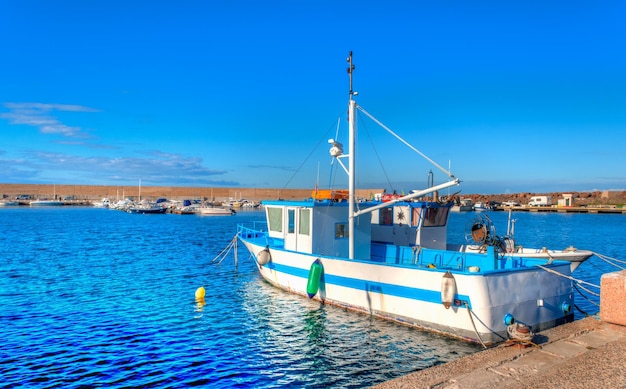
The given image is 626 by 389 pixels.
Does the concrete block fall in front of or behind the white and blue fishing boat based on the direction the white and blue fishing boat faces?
behind

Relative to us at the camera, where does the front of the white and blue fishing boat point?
facing away from the viewer and to the left of the viewer
